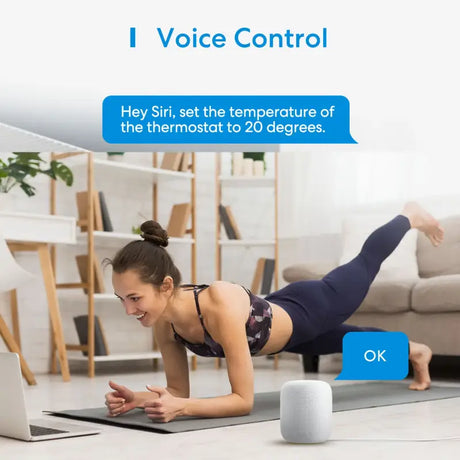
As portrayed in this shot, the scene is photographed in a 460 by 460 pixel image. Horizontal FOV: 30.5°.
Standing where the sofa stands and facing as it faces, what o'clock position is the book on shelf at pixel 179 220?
The book on shelf is roughly at 4 o'clock from the sofa.

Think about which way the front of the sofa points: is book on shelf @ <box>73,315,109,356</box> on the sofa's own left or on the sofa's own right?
on the sofa's own right

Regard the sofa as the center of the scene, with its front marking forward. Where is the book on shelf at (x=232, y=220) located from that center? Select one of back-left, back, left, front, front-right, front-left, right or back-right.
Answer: back-right

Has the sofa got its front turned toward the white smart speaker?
yes

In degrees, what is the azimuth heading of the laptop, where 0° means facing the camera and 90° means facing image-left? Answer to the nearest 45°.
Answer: approximately 225°

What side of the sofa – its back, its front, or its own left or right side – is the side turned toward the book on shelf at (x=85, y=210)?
right

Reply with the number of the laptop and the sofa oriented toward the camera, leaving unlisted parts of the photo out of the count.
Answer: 1

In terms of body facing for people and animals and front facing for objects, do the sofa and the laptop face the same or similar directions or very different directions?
very different directions

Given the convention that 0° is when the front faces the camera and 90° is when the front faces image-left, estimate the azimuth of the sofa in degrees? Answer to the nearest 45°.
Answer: approximately 0°

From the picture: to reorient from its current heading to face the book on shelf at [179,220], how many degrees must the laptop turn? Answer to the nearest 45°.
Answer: approximately 45° to its left
